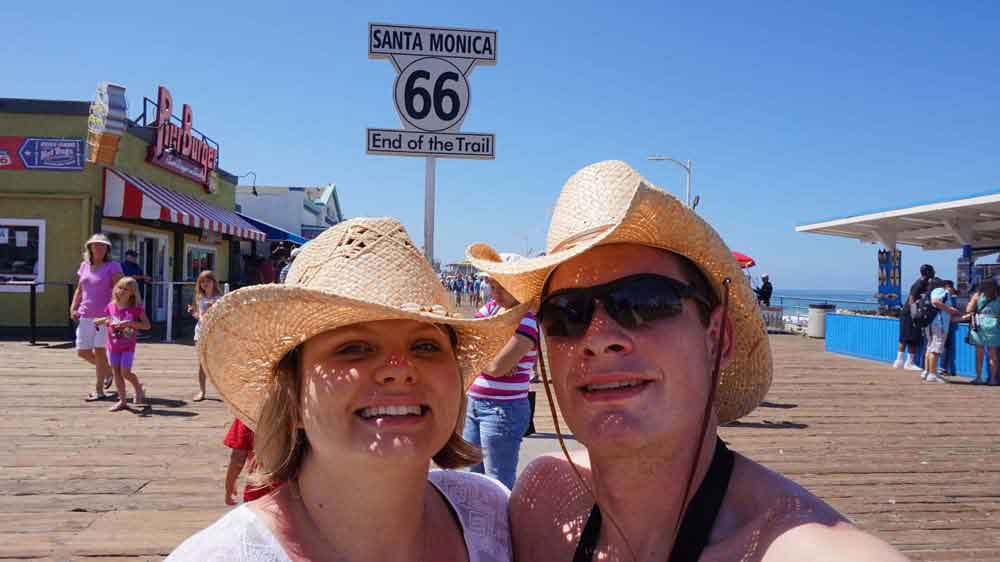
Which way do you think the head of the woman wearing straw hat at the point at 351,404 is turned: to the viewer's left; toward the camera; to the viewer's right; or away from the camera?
toward the camera

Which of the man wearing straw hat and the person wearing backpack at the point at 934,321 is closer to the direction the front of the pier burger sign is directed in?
the person wearing backpack

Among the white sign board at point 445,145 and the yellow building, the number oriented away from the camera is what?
0

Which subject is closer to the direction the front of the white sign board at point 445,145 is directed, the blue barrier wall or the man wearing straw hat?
the man wearing straw hat

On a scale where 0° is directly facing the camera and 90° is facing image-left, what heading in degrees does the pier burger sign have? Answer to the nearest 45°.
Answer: approximately 315°

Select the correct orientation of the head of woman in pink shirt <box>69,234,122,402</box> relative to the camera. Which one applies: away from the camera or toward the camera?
toward the camera

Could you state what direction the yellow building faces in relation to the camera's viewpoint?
facing the viewer and to the right of the viewer

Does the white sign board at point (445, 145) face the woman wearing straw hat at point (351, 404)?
yes

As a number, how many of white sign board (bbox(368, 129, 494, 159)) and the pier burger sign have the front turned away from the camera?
0

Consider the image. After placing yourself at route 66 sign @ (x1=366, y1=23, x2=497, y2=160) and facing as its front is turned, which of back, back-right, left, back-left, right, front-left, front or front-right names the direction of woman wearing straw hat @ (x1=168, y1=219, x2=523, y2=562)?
front

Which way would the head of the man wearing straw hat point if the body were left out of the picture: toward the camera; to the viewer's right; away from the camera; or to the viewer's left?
toward the camera

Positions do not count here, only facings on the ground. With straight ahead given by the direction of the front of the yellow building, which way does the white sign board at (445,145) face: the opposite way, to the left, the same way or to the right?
to the right

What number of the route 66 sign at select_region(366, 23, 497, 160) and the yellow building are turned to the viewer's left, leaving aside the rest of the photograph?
0

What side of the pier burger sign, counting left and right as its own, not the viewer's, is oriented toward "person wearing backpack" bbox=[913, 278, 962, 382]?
front

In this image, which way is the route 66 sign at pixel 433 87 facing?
toward the camera
